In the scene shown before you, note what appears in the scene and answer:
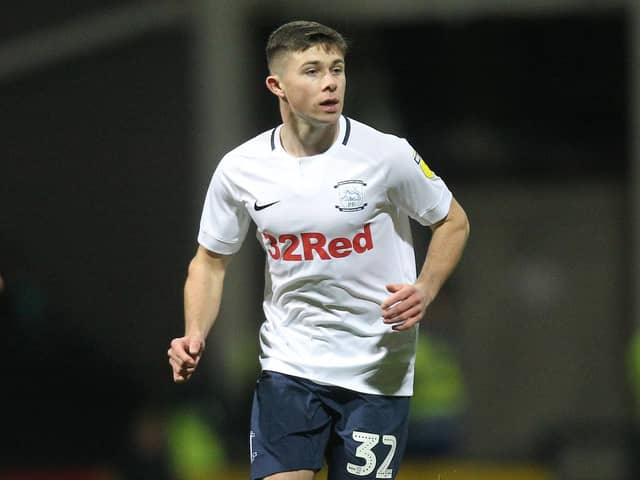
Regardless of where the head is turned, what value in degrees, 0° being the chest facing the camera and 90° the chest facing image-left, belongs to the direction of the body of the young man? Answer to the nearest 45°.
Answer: approximately 0°

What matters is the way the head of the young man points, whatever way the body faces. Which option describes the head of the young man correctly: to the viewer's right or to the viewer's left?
to the viewer's right
